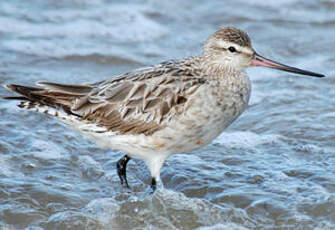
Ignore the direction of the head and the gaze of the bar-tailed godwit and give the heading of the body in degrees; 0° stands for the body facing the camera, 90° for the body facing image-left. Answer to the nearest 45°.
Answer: approximately 270°
